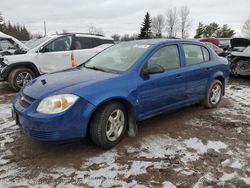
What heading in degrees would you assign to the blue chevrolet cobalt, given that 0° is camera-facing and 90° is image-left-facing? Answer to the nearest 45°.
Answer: approximately 45°

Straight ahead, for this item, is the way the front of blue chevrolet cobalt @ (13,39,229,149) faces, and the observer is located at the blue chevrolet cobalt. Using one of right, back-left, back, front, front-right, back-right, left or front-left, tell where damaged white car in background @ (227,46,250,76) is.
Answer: back

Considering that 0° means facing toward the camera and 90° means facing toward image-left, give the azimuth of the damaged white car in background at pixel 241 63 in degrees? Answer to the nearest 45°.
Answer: approximately 45°

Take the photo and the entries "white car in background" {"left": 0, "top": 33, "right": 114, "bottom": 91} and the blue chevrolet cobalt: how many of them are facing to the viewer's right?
0

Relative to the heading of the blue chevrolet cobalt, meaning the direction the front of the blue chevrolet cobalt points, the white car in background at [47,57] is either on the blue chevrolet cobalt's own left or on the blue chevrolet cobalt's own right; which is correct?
on the blue chevrolet cobalt's own right

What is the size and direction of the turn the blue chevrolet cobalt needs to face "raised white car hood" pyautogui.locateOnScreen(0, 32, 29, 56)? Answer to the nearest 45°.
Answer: approximately 90° to its right

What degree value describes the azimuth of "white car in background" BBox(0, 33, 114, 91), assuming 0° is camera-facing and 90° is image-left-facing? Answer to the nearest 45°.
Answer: approximately 45°

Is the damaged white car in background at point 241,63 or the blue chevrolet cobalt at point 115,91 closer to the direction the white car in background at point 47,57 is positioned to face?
the blue chevrolet cobalt
